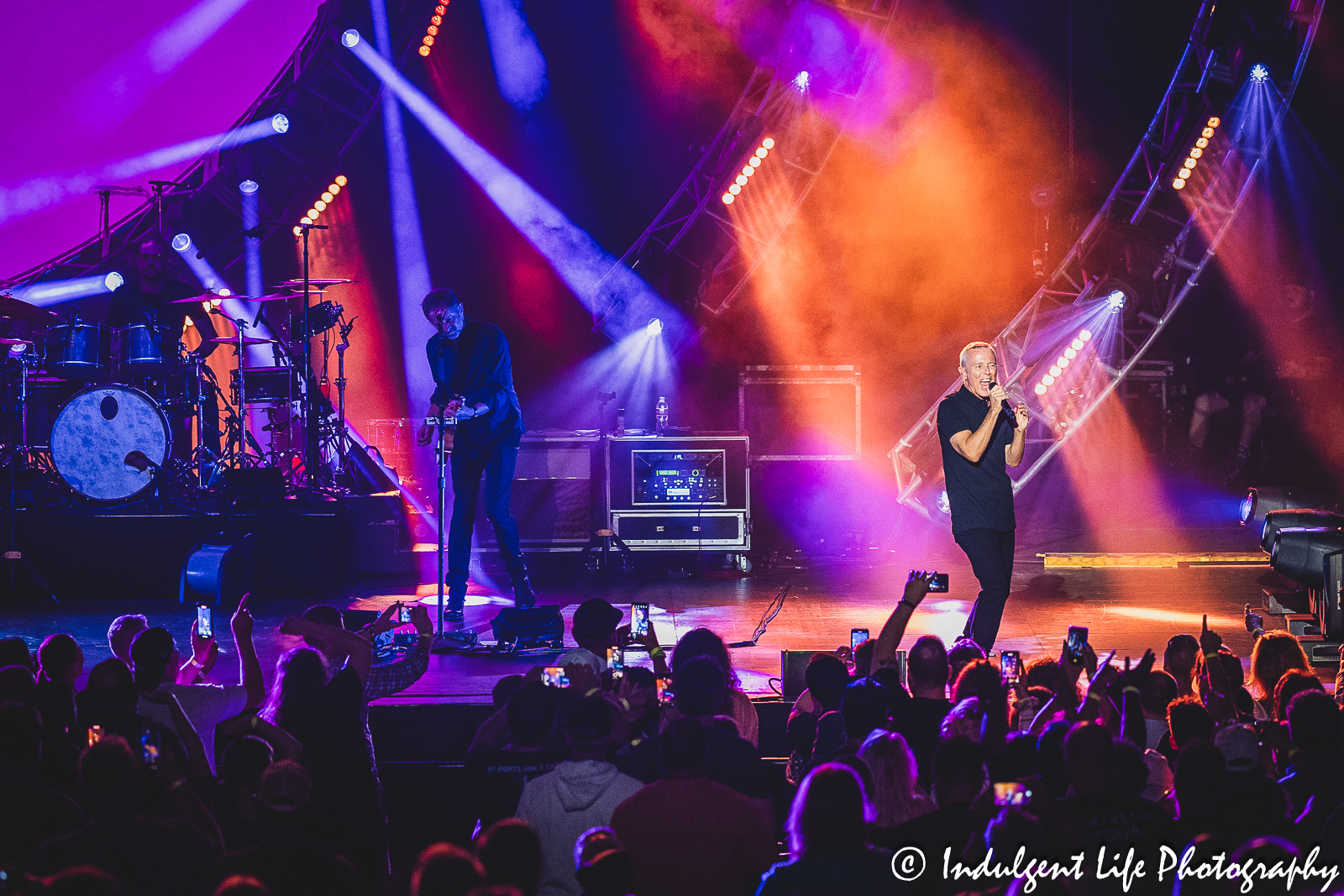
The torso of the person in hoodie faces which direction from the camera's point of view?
away from the camera

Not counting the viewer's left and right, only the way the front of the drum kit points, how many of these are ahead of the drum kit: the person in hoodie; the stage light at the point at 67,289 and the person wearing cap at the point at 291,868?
2

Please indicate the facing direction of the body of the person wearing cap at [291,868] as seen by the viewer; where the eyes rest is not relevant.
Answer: away from the camera

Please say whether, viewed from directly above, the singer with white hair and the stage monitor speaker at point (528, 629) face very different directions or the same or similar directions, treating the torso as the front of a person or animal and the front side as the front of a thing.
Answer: very different directions

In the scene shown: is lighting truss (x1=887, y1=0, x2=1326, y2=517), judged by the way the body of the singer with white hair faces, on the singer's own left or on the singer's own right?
on the singer's own left

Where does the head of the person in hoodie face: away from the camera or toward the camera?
away from the camera

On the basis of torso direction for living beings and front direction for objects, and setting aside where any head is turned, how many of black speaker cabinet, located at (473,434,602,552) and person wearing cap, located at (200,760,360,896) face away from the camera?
1

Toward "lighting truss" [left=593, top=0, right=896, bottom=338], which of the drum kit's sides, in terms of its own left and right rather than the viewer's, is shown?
left

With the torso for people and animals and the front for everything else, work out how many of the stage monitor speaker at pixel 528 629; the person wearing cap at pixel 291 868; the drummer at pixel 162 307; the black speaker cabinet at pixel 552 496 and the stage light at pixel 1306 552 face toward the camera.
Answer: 2

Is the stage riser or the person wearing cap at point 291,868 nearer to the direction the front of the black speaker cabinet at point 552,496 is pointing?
the person wearing cap

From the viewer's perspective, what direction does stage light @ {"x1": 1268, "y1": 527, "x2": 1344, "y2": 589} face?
to the viewer's left

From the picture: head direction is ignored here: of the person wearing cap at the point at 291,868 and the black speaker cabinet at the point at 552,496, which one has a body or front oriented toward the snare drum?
the person wearing cap

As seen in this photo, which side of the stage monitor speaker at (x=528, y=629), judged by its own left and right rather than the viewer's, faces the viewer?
back

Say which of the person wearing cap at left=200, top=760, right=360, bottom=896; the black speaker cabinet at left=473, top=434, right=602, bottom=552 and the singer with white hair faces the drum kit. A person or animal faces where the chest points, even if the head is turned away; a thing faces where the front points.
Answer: the person wearing cap

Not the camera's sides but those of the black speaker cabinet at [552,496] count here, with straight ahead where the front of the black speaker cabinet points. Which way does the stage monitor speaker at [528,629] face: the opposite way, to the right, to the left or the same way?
the opposite way

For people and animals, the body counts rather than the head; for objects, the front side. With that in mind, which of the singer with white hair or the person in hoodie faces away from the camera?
the person in hoodie

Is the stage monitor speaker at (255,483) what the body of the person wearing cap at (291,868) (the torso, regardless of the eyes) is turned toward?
yes

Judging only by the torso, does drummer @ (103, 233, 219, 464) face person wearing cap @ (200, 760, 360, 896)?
yes
